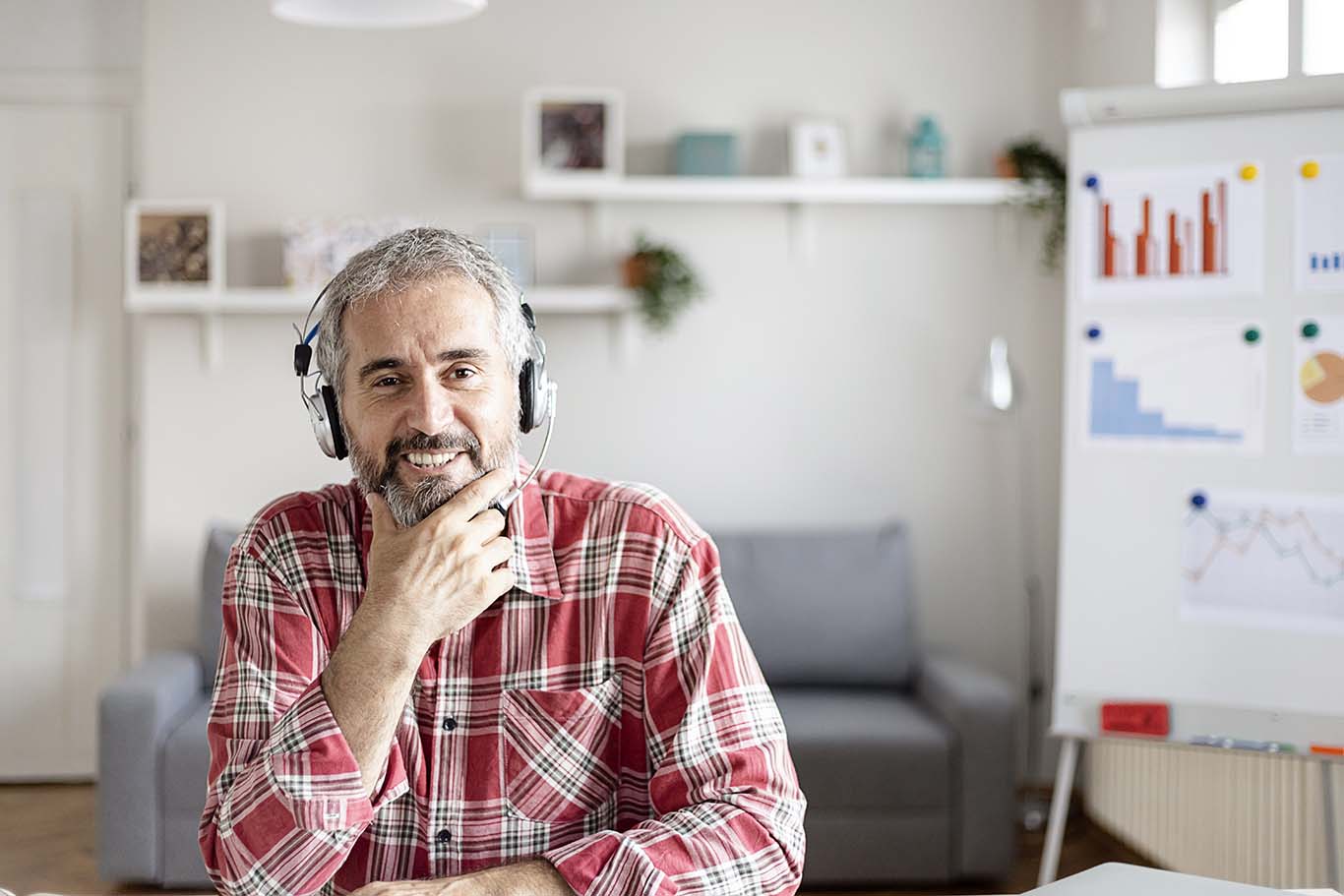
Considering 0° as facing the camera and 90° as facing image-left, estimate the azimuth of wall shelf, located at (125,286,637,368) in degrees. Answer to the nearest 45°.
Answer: approximately 0°

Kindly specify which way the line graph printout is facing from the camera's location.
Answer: facing the viewer

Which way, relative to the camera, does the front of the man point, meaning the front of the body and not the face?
toward the camera

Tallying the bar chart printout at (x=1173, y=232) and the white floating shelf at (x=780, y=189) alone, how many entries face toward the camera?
2

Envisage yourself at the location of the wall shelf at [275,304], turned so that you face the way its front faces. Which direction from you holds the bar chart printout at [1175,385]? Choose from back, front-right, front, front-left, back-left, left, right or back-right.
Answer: front-left

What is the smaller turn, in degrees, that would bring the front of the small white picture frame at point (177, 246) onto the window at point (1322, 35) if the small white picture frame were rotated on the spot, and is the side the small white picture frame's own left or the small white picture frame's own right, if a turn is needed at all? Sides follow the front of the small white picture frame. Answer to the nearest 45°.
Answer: approximately 45° to the small white picture frame's own left
